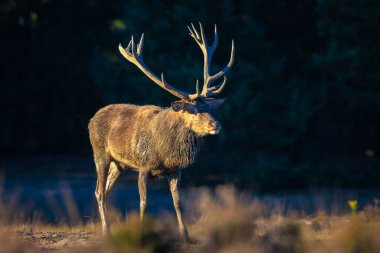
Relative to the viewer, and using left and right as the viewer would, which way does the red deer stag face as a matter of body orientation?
facing the viewer and to the right of the viewer
